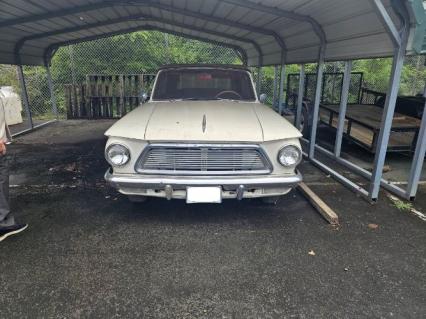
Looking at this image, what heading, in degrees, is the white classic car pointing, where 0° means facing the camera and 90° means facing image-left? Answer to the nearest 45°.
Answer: approximately 0°

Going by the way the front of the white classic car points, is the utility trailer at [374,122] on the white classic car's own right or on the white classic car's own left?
on the white classic car's own left

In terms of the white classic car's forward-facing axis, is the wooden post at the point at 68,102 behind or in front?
behind

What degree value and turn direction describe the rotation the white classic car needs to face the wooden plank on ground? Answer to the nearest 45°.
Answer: approximately 90° to its left

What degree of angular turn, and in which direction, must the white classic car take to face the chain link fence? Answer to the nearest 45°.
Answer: approximately 180°
